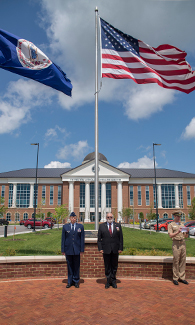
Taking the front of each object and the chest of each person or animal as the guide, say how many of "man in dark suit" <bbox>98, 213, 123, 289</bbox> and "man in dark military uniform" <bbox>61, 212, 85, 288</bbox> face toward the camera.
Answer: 2

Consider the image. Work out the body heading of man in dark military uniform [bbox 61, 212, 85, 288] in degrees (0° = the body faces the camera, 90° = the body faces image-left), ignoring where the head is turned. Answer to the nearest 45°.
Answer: approximately 0°

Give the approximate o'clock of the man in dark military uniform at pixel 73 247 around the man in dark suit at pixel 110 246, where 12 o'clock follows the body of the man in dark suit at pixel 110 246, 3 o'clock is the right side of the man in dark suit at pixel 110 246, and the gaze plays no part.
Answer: the man in dark military uniform at pixel 73 247 is roughly at 3 o'clock from the man in dark suit at pixel 110 246.

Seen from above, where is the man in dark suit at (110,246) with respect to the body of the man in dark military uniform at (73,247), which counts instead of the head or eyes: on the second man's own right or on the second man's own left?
on the second man's own left
